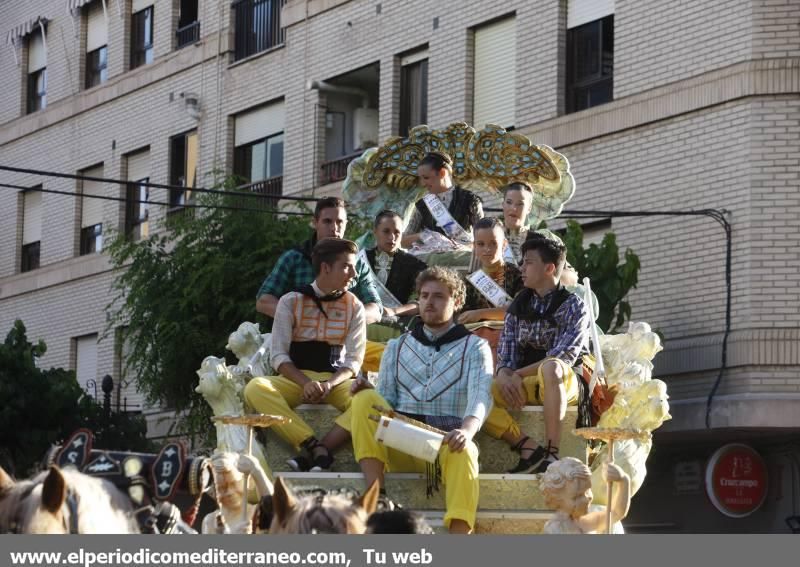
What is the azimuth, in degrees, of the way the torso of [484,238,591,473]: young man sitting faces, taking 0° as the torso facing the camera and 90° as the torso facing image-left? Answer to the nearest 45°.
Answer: approximately 45°

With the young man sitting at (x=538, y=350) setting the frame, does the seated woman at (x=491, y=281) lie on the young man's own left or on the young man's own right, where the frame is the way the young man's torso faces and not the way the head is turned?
on the young man's own right

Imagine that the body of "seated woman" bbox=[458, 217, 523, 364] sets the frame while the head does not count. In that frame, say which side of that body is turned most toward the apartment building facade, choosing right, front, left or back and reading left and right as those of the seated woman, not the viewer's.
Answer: back

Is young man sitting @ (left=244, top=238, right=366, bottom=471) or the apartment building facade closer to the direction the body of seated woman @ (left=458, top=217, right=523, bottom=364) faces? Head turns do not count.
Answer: the young man sitting

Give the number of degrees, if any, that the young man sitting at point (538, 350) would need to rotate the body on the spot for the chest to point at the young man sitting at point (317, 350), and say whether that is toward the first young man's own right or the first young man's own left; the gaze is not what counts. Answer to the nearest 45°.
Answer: approximately 45° to the first young man's own right

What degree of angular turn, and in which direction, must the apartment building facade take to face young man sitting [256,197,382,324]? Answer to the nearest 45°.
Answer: approximately 45° to its left
